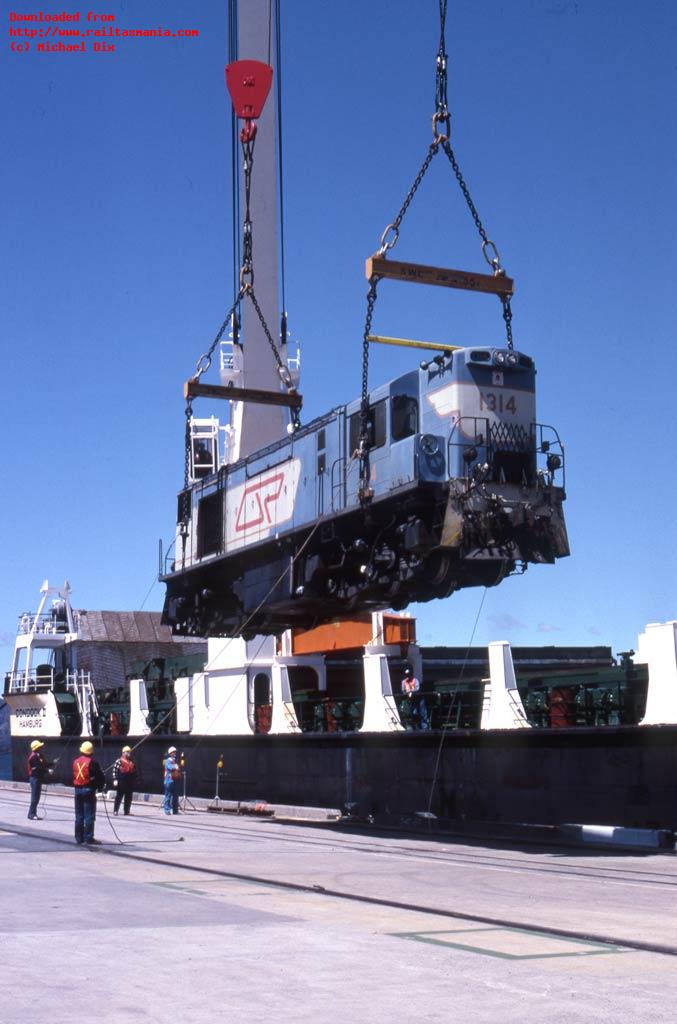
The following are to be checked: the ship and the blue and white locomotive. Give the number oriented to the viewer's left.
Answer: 0

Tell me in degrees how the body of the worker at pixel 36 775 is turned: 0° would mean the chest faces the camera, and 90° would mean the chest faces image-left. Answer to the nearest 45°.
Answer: approximately 270°

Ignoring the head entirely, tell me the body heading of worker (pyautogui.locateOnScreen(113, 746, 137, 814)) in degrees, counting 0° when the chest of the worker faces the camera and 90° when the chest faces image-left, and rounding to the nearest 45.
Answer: approximately 315°

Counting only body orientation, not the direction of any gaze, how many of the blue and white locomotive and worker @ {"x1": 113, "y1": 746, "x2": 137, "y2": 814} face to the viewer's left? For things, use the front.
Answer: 0

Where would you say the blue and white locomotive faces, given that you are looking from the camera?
facing the viewer and to the right of the viewer

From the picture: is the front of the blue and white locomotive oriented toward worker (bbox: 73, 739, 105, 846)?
no

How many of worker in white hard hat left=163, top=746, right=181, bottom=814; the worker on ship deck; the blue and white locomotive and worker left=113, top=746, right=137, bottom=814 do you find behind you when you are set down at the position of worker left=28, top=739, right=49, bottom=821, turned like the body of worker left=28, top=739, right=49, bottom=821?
0

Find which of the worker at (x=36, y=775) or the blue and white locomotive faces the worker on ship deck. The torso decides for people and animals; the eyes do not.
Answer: the worker

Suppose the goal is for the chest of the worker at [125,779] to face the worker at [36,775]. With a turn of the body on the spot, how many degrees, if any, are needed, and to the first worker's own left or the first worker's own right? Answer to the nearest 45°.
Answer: approximately 90° to the first worker's own right

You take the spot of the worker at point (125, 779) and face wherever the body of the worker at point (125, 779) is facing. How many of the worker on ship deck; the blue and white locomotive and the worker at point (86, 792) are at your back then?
0
